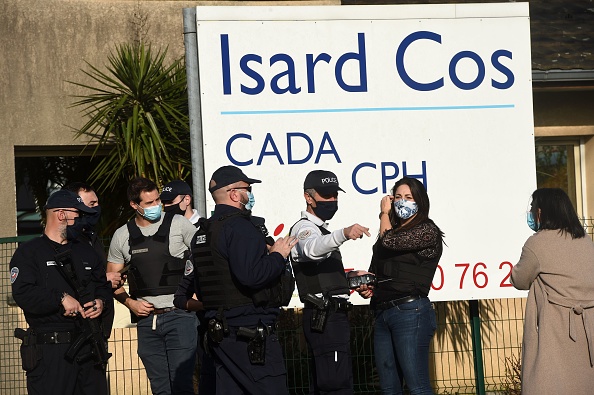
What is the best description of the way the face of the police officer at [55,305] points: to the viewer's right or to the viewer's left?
to the viewer's right

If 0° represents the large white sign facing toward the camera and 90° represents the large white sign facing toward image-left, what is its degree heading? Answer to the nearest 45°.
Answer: approximately 0°

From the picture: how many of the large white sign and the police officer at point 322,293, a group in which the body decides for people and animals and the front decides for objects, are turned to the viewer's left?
0

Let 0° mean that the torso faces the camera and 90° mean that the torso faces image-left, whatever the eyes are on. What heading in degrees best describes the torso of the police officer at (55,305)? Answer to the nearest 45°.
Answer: approximately 315°

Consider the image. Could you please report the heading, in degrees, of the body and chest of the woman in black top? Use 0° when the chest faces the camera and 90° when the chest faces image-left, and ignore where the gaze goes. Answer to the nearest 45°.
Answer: approximately 45°

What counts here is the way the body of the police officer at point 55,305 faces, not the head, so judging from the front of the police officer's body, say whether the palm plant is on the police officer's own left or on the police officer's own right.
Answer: on the police officer's own left

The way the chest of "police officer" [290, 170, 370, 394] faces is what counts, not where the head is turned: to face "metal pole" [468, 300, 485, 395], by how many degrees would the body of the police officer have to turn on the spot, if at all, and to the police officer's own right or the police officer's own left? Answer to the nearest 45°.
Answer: approximately 90° to the police officer's own left

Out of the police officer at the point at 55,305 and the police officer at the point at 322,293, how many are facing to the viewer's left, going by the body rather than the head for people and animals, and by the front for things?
0

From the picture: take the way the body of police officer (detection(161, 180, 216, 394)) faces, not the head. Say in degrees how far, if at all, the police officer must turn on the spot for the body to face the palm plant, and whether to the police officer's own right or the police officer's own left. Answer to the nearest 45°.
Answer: approximately 135° to the police officer's own right

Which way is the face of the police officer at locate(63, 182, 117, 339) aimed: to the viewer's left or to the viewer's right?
to the viewer's right
